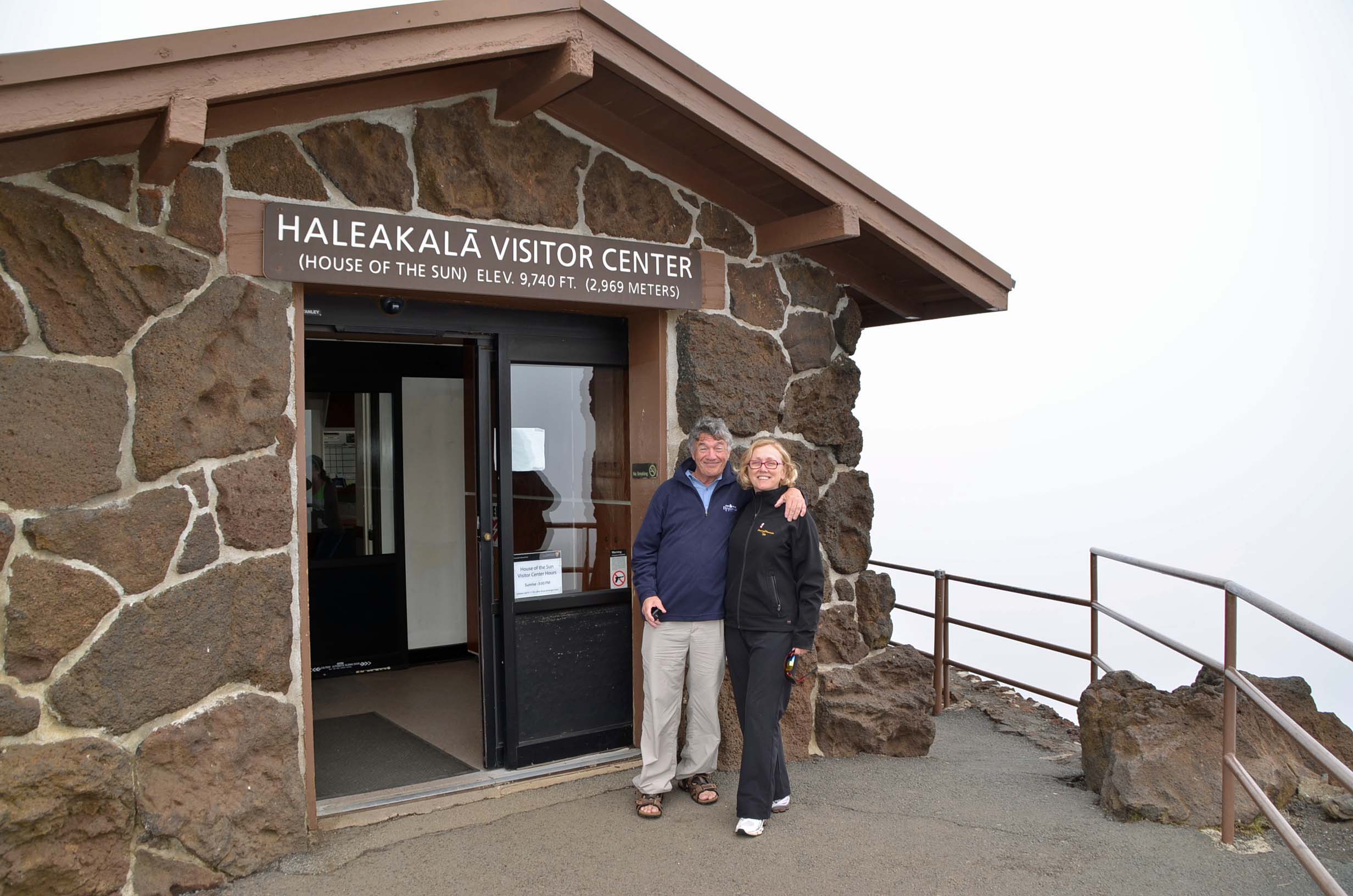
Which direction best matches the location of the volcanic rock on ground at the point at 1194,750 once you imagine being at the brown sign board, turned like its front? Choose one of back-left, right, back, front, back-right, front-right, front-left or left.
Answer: front-left

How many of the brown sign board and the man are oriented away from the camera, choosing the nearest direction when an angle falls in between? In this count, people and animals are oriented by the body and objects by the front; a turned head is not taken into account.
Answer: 0

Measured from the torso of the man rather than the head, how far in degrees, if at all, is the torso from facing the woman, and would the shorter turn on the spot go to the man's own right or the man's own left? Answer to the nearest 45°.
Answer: approximately 45° to the man's own left

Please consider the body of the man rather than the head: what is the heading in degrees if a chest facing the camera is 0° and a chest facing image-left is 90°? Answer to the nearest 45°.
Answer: approximately 0°

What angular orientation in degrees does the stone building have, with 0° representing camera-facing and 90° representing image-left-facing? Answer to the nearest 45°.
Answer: approximately 315°

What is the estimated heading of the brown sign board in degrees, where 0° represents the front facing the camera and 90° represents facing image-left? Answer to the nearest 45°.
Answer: approximately 315°
